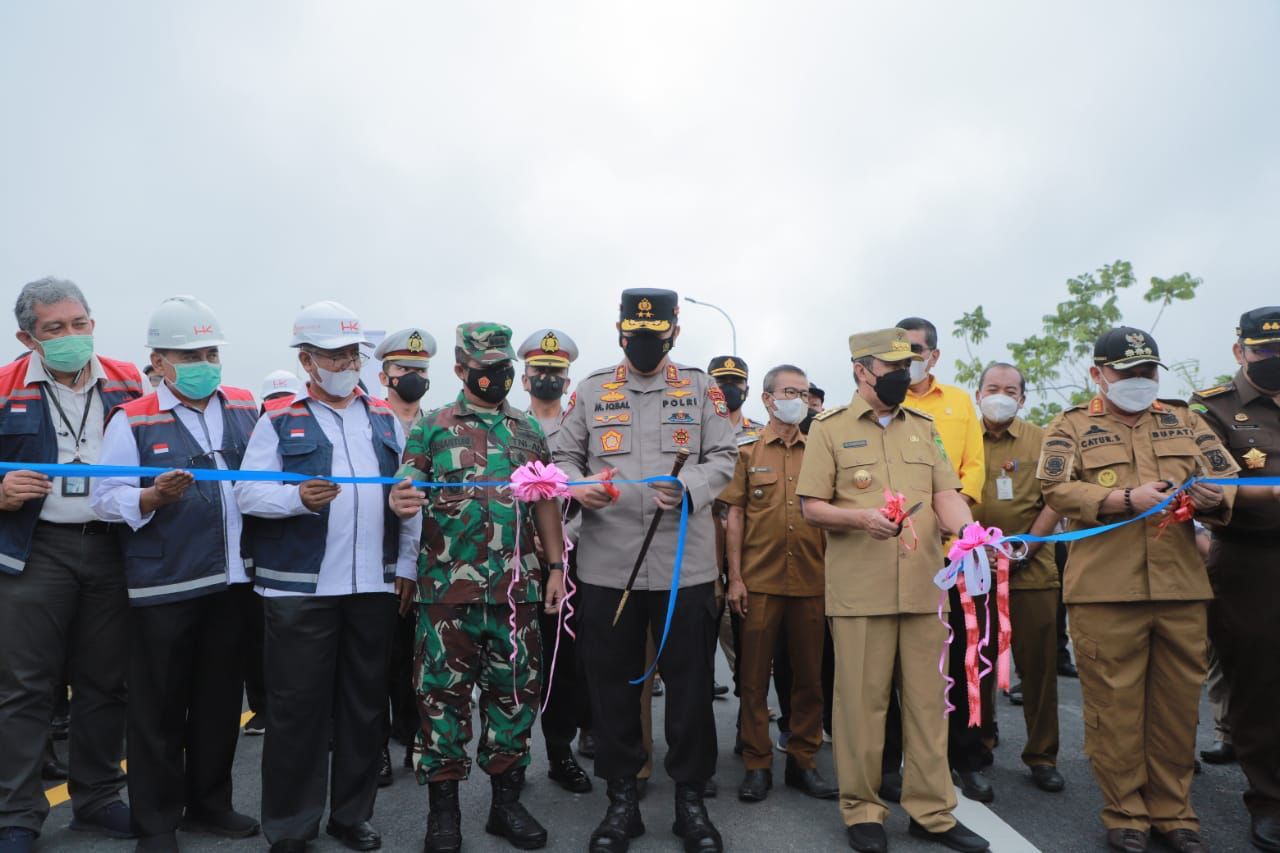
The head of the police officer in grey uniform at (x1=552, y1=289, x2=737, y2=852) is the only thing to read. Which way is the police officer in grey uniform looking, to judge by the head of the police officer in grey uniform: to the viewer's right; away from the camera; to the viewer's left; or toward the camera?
toward the camera

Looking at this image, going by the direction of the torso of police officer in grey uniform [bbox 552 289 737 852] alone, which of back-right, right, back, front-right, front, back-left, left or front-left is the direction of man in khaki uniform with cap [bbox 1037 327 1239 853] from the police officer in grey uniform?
left

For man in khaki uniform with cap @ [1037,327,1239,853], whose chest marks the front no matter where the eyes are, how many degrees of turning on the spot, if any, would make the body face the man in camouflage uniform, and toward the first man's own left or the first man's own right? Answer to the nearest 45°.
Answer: approximately 45° to the first man's own right

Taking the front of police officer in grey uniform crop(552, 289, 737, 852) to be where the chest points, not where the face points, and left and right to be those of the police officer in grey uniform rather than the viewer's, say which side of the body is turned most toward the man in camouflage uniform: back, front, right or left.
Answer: right

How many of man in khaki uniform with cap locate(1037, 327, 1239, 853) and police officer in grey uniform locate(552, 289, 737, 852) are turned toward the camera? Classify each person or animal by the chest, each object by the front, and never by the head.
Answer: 2

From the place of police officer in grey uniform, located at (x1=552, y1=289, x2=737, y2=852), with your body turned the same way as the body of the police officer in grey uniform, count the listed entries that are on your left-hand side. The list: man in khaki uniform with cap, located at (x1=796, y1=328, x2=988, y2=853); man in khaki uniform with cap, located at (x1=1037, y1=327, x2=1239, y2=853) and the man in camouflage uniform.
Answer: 2

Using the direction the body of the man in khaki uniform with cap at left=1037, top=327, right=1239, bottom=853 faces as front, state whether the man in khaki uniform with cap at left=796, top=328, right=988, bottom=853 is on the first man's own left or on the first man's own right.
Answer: on the first man's own right

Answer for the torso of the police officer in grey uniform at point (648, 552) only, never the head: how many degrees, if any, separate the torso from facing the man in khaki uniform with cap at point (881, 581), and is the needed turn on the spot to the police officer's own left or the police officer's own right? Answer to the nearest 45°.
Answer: approximately 90° to the police officer's own left

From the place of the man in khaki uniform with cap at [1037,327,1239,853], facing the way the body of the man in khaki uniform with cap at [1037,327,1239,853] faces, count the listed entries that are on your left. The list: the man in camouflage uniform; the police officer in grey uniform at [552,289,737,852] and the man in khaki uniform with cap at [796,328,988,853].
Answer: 0

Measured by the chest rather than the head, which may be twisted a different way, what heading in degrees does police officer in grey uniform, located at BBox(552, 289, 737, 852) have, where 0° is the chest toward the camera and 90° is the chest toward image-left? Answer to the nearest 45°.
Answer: approximately 0°

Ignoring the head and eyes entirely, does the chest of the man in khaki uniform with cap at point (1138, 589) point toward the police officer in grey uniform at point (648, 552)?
no

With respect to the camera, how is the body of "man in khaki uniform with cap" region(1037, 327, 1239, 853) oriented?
toward the camera
